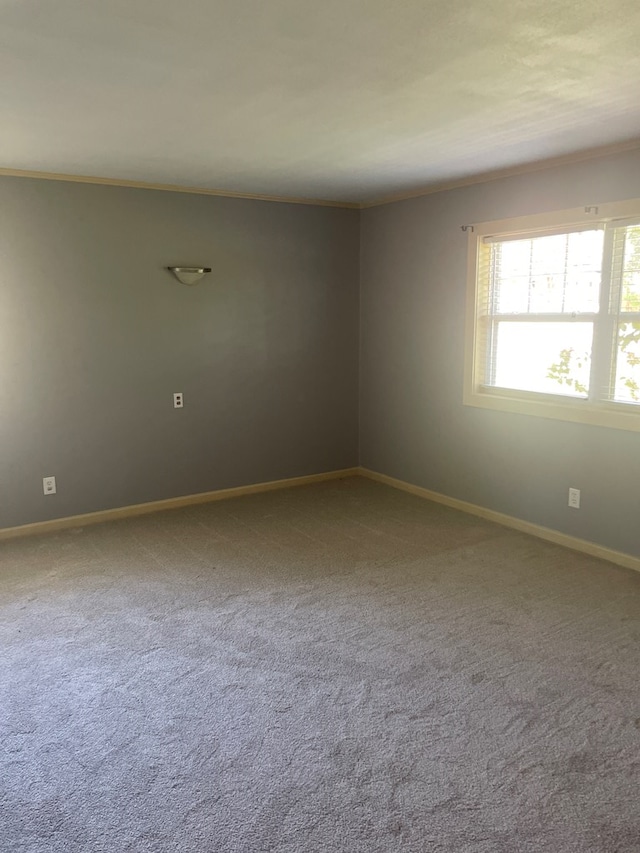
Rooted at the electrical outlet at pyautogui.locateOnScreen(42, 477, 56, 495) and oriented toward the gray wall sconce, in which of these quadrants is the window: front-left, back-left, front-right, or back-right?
front-right

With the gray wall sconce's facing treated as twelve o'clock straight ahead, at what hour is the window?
The window is roughly at 10 o'clock from the gray wall sconce.

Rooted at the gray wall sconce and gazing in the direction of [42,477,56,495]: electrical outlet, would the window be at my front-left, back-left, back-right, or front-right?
back-left

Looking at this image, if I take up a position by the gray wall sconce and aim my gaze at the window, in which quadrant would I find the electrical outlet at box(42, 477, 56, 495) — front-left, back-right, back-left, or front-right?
back-right

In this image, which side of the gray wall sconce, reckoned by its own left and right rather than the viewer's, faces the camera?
front
